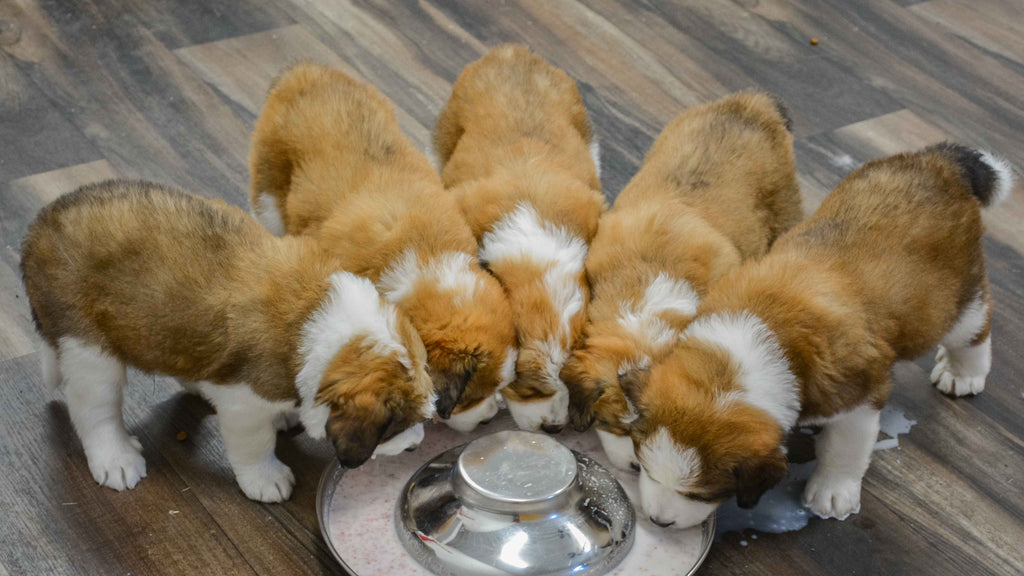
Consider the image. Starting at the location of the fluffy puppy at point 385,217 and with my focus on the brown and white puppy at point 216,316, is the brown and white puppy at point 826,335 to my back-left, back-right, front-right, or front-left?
back-left

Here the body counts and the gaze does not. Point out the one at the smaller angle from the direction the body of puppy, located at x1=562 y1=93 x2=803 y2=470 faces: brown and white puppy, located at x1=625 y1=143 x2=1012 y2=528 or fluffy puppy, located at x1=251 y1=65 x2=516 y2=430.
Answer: the fluffy puppy

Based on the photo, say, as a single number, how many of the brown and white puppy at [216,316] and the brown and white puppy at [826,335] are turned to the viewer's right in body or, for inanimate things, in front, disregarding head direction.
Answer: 1

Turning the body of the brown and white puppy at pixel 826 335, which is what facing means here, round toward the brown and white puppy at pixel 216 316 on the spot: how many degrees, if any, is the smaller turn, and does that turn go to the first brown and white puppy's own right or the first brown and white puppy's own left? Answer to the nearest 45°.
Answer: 0° — it already faces it

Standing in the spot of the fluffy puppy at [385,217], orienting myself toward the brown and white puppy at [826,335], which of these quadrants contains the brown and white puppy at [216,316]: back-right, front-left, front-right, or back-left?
back-right

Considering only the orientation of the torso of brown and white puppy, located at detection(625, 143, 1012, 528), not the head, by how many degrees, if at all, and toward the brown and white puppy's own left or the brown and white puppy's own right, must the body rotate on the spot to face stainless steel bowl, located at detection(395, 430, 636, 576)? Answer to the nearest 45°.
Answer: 0° — it already faces it

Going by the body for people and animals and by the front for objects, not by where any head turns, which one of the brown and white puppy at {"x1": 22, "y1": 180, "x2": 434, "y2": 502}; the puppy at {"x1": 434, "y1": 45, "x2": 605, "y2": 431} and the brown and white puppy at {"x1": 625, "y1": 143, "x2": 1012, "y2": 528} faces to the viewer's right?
the brown and white puppy at {"x1": 22, "y1": 180, "x2": 434, "y2": 502}

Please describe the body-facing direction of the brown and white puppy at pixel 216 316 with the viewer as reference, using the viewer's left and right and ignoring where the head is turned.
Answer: facing to the right of the viewer

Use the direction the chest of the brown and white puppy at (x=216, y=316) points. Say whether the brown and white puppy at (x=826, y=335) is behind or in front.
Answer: in front

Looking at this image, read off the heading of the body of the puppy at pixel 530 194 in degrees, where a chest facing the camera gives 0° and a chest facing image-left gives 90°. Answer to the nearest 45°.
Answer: approximately 0°

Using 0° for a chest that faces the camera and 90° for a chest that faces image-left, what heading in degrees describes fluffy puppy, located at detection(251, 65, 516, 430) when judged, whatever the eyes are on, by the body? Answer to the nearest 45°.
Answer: approximately 315°
